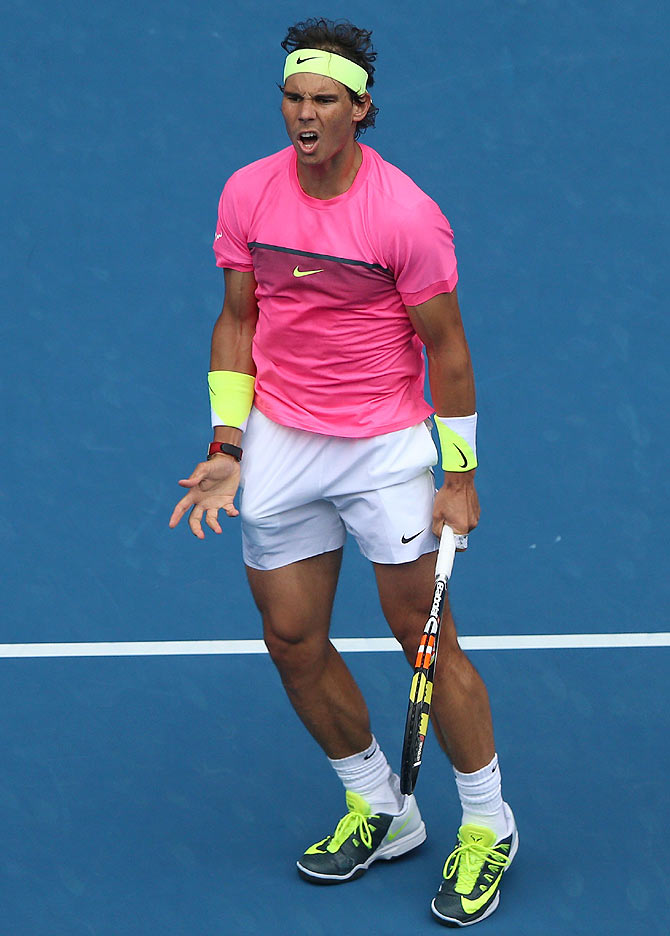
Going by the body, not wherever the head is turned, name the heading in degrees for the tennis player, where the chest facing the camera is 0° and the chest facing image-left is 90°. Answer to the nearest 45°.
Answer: approximately 45°
